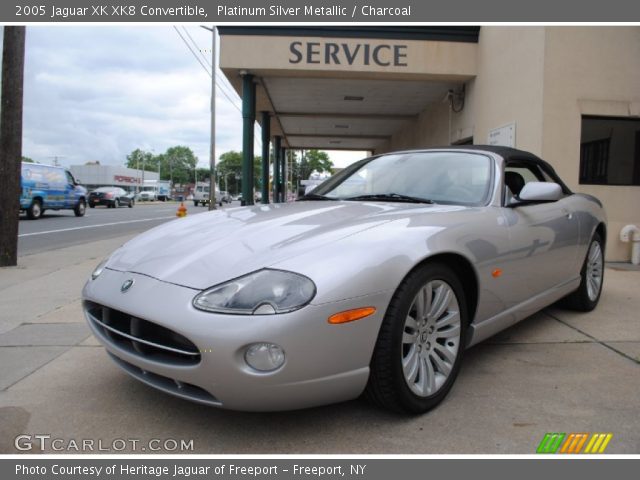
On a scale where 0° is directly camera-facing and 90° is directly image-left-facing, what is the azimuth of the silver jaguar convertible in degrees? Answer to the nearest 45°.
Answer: approximately 45°

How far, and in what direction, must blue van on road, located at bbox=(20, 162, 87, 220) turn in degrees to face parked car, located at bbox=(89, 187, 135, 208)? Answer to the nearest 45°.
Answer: approximately 45° to its left

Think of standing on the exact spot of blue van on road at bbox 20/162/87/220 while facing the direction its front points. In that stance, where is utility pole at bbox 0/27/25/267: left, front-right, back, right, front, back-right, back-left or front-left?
back-right

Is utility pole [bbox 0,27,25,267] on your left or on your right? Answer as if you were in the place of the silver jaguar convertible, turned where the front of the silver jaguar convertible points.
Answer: on your right

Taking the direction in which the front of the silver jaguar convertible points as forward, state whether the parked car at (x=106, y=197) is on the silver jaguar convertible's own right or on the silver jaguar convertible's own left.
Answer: on the silver jaguar convertible's own right

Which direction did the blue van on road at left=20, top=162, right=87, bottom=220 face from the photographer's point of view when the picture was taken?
facing away from the viewer and to the right of the viewer
